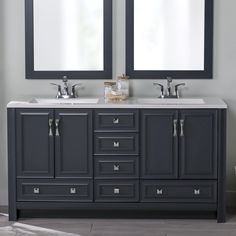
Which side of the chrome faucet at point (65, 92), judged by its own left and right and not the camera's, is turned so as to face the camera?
front

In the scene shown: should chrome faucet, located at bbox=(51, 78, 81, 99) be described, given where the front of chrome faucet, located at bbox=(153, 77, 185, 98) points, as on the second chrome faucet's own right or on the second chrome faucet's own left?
on the second chrome faucet's own right

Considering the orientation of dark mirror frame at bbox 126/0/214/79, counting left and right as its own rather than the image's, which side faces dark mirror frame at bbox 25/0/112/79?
right

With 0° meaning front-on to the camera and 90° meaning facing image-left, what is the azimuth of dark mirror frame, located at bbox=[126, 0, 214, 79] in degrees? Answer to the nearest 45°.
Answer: approximately 0°

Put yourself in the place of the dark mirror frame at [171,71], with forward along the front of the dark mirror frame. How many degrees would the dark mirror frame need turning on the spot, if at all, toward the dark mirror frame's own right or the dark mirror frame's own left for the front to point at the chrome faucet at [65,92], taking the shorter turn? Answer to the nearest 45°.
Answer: approximately 90° to the dark mirror frame's own right

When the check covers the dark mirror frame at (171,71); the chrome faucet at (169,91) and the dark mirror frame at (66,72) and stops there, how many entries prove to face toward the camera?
3

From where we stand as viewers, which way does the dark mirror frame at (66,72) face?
facing the viewer

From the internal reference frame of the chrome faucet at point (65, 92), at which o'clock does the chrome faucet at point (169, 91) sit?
the chrome faucet at point (169, 91) is roughly at 9 o'clock from the chrome faucet at point (65, 92).

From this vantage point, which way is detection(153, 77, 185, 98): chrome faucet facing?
toward the camera

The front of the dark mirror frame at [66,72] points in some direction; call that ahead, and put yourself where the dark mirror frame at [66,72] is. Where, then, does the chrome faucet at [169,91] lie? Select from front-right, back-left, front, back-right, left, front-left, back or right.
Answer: left
